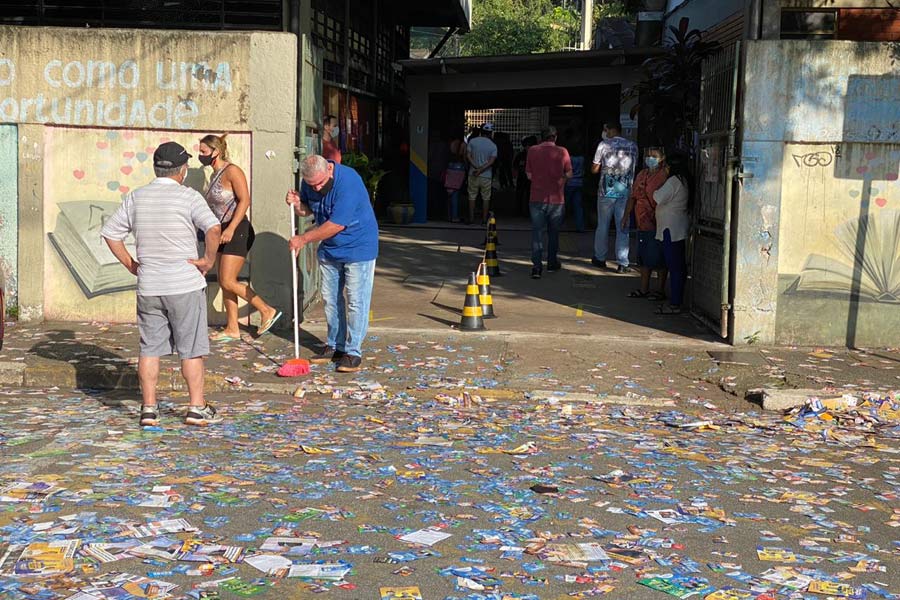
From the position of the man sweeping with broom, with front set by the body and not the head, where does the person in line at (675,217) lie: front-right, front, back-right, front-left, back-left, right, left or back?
back

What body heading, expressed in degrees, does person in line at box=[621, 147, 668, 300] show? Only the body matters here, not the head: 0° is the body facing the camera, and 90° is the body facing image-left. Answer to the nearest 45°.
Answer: approximately 45°

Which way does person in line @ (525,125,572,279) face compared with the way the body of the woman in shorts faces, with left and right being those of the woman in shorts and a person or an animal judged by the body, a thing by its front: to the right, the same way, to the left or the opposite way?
to the right

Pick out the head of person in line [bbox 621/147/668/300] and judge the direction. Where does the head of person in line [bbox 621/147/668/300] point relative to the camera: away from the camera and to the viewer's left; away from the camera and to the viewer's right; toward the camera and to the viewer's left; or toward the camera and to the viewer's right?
toward the camera and to the viewer's left

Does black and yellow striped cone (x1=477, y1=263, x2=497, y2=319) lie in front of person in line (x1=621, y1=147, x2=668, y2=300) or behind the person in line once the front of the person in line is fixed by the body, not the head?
in front

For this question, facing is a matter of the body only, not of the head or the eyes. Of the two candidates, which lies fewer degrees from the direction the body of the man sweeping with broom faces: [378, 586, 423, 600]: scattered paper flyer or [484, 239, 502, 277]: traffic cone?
the scattered paper flyer

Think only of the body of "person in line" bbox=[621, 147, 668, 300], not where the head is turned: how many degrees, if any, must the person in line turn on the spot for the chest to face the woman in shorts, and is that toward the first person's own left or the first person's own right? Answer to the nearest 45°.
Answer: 0° — they already face them

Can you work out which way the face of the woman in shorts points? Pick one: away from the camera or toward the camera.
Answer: toward the camera

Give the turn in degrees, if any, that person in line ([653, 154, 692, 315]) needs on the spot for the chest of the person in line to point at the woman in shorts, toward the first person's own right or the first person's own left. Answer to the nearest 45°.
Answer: approximately 45° to the first person's own left

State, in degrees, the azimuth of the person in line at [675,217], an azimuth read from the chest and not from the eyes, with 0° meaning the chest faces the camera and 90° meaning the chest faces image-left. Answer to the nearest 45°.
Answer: approximately 90°
